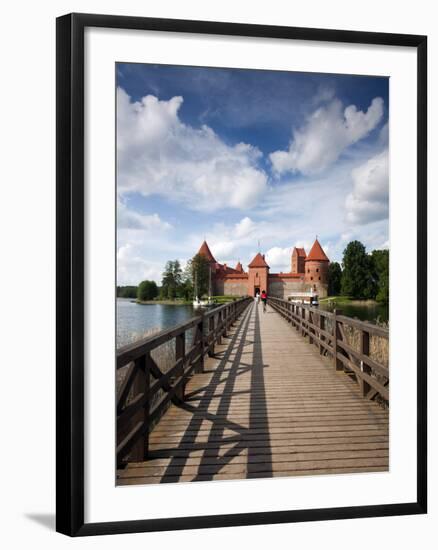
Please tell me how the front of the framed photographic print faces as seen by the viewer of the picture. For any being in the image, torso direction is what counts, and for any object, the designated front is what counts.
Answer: facing the viewer and to the right of the viewer
